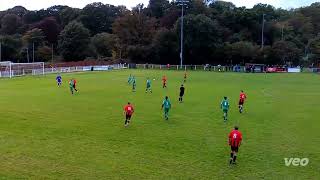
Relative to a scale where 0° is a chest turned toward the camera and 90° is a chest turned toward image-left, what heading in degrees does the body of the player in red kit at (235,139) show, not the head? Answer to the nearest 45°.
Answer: approximately 180°
